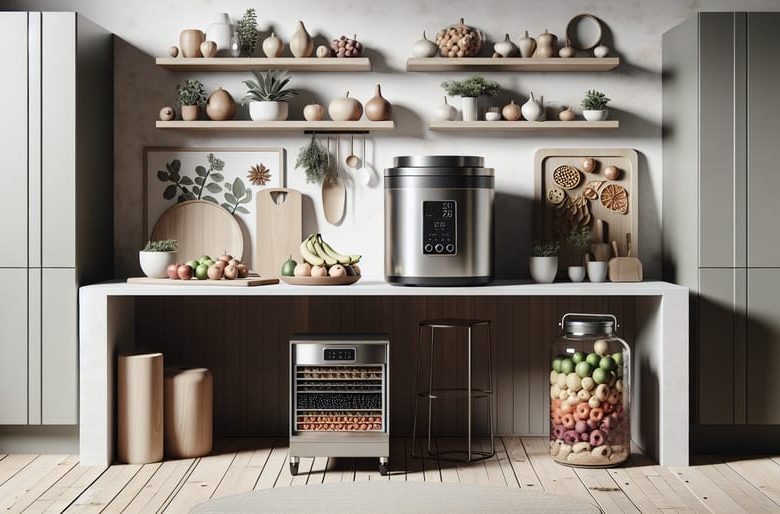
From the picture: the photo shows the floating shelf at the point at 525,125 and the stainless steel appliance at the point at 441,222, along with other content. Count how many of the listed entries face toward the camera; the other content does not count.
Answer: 2

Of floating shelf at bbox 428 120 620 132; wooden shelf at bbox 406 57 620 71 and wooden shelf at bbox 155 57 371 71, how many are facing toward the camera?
3

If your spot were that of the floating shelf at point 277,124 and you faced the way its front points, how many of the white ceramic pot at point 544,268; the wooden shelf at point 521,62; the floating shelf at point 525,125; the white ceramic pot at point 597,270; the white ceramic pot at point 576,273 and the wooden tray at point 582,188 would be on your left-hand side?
6

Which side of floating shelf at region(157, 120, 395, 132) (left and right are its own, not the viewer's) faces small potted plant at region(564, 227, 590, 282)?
left

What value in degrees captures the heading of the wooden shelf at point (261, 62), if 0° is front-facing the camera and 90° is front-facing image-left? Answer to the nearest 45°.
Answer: approximately 0°

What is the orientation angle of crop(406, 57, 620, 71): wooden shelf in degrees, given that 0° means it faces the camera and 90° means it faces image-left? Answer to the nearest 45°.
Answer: approximately 0°
